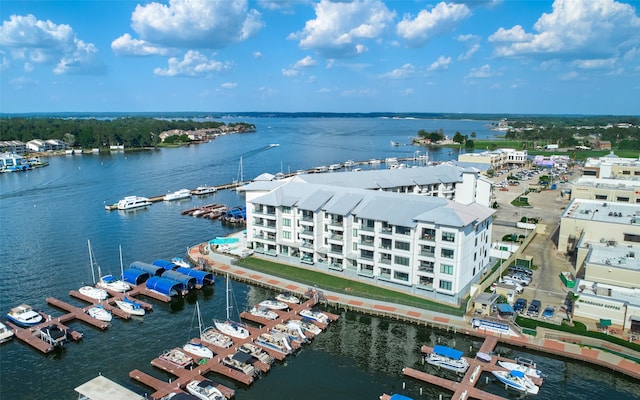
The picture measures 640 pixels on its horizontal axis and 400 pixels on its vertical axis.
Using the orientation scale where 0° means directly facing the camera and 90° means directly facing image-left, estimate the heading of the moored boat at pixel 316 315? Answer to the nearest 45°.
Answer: approximately 135°

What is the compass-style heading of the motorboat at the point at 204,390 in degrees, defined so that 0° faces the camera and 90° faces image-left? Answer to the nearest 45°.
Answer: approximately 135°

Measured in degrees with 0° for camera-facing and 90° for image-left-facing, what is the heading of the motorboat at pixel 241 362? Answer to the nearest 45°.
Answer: approximately 135°

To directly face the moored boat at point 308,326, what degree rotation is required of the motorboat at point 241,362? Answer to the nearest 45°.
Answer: approximately 90° to its right

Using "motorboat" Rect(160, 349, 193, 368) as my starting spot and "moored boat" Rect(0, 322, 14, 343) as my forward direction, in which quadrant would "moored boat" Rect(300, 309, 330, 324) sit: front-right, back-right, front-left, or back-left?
back-right

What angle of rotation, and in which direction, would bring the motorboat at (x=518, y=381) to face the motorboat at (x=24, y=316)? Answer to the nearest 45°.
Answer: approximately 45° to its left

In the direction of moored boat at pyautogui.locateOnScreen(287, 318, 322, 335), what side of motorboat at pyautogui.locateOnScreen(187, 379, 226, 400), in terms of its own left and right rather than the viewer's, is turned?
right
